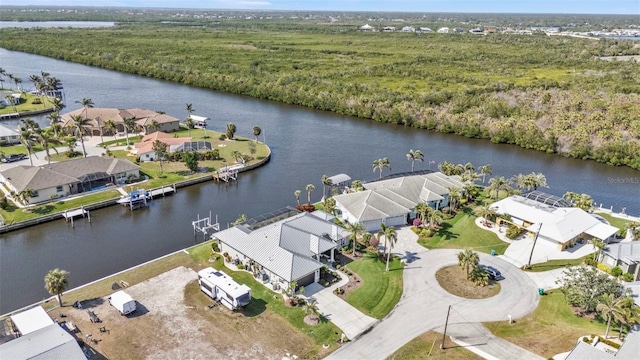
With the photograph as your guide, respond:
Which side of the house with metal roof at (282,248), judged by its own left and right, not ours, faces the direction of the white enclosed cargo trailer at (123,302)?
right

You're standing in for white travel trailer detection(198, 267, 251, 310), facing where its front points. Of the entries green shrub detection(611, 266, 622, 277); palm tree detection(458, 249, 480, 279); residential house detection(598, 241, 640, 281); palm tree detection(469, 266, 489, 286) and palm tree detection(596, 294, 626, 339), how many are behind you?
0

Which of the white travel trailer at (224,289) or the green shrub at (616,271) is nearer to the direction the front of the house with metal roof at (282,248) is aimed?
the green shrub

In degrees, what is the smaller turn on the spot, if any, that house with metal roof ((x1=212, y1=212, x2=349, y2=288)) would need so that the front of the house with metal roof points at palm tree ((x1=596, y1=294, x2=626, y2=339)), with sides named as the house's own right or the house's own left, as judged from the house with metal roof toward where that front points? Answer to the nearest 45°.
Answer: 0° — it already faces it

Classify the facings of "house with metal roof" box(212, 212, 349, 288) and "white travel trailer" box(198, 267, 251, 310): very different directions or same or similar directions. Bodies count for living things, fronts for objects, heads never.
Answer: same or similar directions

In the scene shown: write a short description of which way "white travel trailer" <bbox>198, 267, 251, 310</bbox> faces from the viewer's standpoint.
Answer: facing the viewer and to the right of the viewer

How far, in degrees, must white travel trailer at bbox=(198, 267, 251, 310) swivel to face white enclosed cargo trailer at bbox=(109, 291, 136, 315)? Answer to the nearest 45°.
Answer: approximately 135° to its right

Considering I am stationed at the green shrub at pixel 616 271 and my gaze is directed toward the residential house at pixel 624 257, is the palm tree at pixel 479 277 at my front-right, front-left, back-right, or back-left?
back-left

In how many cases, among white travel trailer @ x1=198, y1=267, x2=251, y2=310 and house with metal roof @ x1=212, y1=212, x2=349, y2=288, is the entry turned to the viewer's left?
0

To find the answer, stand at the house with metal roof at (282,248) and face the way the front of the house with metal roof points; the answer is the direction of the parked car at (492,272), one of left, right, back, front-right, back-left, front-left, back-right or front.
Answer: front-left

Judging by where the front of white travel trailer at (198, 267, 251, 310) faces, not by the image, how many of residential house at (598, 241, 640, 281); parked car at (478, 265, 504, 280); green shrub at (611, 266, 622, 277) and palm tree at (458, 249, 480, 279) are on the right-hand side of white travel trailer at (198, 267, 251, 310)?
0

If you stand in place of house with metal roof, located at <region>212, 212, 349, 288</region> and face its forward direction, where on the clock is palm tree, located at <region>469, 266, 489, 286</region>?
The palm tree is roughly at 11 o'clock from the house with metal roof.

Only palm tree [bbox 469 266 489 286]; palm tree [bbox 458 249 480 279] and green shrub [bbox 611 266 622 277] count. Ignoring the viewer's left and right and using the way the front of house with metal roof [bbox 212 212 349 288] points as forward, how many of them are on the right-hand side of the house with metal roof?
0
